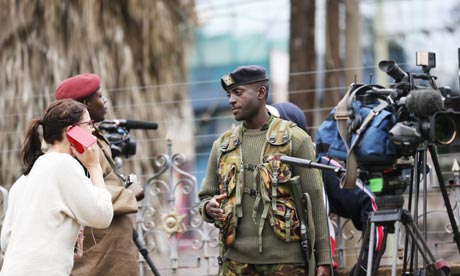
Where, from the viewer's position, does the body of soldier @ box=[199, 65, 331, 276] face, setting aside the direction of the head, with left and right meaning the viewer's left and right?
facing the viewer and to the left of the viewer

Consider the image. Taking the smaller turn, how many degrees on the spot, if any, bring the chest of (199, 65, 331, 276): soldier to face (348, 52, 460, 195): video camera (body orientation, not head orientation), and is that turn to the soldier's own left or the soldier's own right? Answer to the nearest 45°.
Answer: approximately 135° to the soldier's own left

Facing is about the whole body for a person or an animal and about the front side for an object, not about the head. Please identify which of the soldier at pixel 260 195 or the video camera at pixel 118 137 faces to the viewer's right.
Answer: the video camera

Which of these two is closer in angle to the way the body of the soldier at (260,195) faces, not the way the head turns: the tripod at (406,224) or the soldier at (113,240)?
the soldier

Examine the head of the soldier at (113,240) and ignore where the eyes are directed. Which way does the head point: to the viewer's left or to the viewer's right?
to the viewer's right

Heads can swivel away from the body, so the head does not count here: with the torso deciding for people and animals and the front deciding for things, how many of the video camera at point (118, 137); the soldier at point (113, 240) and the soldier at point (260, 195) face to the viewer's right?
2

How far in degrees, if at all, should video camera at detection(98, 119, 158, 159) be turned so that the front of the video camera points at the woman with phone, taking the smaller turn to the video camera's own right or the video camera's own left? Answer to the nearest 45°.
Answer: approximately 90° to the video camera's own right

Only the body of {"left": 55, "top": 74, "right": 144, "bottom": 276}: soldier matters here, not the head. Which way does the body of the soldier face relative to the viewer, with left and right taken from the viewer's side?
facing to the right of the viewer

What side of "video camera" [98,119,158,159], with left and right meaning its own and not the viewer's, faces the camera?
right
